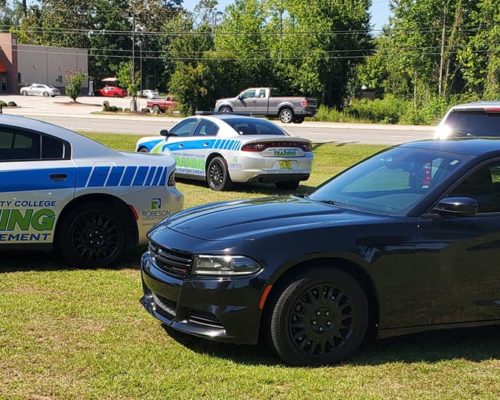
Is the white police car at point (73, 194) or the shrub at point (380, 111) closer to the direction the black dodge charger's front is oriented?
the white police car

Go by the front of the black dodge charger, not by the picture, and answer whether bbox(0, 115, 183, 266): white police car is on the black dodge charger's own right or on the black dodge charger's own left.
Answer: on the black dodge charger's own right

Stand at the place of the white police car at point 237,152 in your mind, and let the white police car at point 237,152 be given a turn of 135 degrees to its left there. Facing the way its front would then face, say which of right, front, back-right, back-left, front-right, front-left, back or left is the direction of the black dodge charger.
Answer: front

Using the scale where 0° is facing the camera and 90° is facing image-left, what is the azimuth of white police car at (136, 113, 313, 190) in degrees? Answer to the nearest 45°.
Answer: approximately 135°

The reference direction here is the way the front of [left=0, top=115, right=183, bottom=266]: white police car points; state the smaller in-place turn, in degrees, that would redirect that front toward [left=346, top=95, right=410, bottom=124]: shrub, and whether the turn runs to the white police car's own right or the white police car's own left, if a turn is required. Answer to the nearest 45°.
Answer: approximately 135° to the white police car's own right

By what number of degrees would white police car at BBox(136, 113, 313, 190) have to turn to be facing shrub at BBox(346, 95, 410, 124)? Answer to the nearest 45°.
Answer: approximately 45° to its right

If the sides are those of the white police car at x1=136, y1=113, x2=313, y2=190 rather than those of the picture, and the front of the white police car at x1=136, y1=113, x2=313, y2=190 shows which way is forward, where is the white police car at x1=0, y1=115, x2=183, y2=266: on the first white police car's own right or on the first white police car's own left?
on the first white police car's own left

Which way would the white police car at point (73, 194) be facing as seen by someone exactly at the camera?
facing to the left of the viewer
